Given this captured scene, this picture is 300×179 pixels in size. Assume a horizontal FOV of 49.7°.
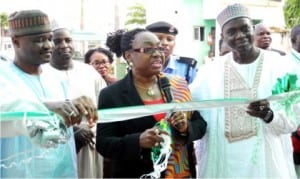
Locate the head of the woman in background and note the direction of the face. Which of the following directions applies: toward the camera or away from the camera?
toward the camera

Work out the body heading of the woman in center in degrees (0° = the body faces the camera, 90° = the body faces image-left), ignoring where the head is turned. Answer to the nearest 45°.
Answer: approximately 315°

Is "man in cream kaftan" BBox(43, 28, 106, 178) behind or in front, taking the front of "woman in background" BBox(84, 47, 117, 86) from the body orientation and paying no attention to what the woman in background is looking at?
in front

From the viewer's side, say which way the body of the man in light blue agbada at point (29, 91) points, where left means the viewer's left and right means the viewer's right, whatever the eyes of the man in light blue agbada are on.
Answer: facing the viewer and to the right of the viewer

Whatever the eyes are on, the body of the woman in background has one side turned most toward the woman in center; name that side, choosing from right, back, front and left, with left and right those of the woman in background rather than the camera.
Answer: front

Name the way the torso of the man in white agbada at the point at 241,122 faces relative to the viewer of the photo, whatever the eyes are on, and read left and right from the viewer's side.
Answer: facing the viewer

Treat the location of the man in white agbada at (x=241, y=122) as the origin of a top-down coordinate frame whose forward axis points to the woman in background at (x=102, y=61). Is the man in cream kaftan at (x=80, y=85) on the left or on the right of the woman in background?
left

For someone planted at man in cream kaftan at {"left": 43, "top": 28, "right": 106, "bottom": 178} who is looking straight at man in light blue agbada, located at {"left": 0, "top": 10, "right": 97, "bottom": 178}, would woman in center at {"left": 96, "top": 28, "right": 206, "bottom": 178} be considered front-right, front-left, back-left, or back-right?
front-left

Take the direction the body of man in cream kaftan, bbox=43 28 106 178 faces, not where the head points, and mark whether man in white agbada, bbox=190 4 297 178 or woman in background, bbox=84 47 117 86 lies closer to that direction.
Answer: the man in white agbada

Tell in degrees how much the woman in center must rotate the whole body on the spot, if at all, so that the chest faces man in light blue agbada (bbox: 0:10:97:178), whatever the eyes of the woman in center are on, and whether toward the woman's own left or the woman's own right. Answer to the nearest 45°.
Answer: approximately 135° to the woman's own right

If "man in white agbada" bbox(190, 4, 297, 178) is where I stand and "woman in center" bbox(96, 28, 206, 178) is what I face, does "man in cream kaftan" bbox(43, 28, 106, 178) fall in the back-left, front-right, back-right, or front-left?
front-right

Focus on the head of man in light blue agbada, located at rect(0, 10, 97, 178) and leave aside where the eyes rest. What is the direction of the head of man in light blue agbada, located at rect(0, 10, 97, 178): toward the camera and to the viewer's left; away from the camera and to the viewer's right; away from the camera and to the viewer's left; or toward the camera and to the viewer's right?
toward the camera and to the viewer's right

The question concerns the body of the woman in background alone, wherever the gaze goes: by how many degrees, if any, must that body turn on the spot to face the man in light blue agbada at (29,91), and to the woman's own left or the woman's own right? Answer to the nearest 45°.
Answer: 0° — they already face them

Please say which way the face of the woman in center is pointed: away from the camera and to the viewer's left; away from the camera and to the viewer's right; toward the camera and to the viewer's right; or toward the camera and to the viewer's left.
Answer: toward the camera and to the viewer's right

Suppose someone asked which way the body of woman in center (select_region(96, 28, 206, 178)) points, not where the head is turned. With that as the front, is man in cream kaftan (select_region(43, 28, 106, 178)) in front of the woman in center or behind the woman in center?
behind

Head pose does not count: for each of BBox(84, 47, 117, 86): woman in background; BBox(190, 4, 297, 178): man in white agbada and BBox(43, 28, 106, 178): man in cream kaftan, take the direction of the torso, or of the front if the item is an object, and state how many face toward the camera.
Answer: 3

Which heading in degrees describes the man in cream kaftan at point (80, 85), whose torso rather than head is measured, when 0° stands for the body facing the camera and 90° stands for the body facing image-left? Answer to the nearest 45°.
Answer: approximately 0°
